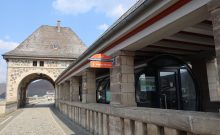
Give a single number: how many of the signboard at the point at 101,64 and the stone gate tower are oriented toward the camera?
2

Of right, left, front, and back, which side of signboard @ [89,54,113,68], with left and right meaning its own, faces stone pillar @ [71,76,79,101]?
back

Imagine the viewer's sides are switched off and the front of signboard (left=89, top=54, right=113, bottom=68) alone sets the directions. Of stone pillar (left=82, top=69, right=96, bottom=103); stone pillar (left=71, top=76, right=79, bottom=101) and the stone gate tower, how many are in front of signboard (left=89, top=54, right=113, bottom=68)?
0

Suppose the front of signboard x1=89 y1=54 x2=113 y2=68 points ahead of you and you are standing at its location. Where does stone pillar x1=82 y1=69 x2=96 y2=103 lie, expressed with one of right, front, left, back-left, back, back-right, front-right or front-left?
back

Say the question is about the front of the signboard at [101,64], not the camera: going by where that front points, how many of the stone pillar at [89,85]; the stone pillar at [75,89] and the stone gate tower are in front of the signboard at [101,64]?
0

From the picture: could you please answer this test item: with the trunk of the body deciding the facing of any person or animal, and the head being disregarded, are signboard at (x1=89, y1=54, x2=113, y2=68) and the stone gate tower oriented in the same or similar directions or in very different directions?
same or similar directions

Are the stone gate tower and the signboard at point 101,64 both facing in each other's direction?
no

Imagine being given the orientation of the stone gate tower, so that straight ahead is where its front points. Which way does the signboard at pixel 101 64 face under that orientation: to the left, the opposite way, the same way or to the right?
the same way

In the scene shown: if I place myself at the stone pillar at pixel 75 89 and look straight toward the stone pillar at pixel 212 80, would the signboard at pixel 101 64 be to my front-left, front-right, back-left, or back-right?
front-right

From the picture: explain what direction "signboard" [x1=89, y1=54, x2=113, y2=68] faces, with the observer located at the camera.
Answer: facing the viewer

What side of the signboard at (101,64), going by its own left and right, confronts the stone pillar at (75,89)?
back

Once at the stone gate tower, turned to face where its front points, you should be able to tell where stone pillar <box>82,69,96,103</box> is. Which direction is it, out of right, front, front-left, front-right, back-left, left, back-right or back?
front

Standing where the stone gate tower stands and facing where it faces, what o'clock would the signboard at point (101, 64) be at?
The signboard is roughly at 12 o'clock from the stone gate tower.

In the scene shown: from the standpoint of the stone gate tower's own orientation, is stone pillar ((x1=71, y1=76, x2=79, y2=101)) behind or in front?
in front

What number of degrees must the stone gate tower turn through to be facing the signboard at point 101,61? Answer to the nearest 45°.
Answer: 0° — it already faces it
